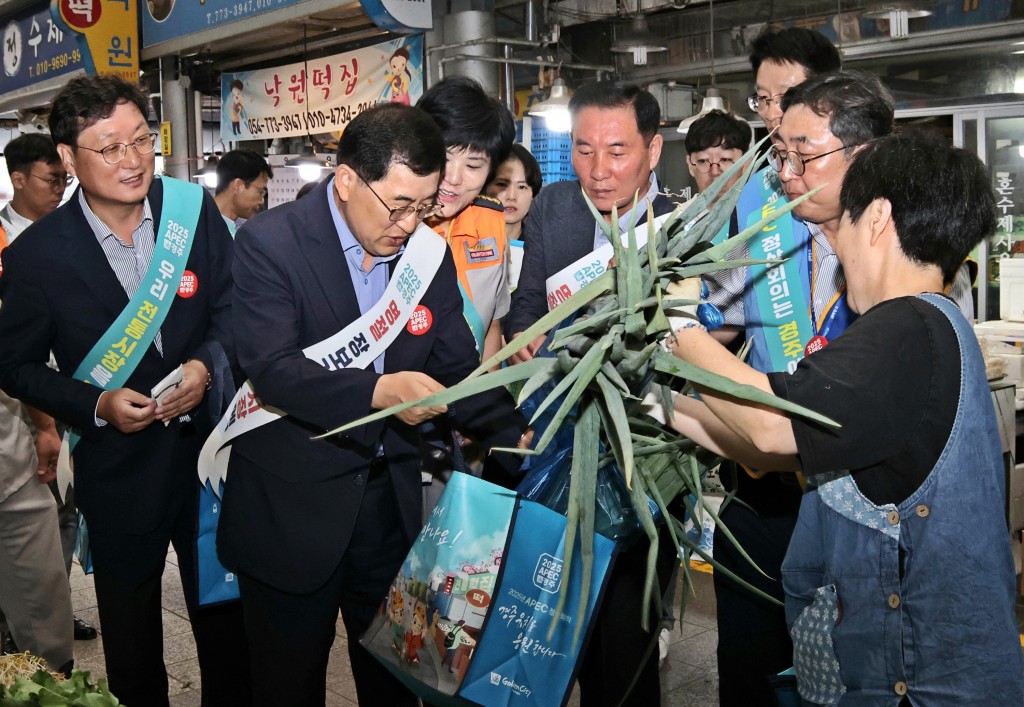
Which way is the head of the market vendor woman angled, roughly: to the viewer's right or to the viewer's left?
to the viewer's left

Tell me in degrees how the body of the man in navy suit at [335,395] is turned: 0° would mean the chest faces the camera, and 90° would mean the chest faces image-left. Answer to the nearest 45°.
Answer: approximately 315°

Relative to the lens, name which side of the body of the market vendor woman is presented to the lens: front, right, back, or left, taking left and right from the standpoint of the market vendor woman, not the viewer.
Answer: left

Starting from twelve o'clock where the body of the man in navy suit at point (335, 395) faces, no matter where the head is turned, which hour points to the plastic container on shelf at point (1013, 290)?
The plastic container on shelf is roughly at 9 o'clock from the man in navy suit.

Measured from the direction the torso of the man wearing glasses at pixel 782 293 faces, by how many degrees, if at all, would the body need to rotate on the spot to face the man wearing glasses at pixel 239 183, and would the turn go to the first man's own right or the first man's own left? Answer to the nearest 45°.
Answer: approximately 90° to the first man's own right

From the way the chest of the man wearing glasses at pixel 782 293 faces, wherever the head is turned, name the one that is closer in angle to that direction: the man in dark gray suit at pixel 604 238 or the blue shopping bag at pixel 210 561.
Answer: the blue shopping bag

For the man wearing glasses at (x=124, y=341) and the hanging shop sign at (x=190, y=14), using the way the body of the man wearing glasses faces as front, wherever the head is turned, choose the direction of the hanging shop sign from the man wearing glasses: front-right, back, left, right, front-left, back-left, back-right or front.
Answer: back-left

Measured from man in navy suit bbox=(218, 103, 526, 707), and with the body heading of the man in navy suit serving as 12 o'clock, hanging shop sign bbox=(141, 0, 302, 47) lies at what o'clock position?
The hanging shop sign is roughly at 7 o'clock from the man in navy suit.
